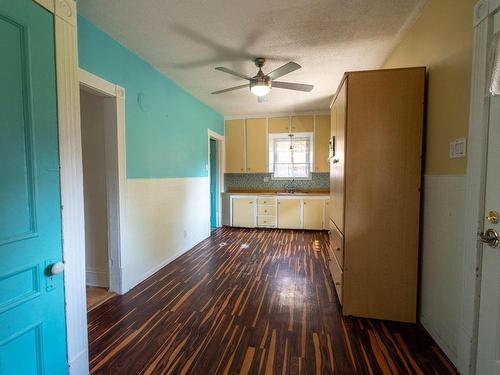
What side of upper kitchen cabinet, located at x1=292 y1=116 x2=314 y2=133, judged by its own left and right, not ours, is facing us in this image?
front

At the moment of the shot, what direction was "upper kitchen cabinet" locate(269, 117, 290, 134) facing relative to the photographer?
facing the viewer

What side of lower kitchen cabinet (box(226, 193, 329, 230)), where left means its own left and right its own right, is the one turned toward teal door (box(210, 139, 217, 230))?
right

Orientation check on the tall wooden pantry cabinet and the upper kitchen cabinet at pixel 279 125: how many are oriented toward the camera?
1

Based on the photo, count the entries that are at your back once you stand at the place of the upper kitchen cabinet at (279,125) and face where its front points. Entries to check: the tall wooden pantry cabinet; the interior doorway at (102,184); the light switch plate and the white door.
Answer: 0

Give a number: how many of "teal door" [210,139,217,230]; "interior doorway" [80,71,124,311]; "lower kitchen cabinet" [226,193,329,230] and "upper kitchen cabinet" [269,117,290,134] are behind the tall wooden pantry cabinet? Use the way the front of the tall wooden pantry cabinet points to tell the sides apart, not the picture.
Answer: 0

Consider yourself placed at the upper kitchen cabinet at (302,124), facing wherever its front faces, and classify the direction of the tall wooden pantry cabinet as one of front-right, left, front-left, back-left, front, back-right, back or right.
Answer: front

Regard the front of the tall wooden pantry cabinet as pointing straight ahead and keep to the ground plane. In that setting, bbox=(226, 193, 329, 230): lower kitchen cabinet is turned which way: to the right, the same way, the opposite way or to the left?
to the left

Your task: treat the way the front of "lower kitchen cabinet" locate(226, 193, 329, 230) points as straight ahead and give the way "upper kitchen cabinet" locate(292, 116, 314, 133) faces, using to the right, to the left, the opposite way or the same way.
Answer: the same way

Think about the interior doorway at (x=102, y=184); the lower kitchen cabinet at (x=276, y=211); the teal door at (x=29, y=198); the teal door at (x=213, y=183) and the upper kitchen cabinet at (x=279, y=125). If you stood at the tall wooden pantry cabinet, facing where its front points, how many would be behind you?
0

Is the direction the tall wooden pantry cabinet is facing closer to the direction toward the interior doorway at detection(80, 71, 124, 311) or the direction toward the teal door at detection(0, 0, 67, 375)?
the interior doorway

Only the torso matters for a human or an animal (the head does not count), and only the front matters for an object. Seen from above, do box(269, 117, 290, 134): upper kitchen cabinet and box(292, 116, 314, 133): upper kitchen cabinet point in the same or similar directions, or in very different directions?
same or similar directions

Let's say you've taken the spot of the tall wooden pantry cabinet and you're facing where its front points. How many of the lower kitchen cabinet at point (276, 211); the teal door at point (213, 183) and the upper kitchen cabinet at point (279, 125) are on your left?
0

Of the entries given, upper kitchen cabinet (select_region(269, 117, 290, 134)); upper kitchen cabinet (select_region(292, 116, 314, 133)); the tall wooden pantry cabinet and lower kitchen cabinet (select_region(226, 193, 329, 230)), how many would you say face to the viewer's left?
1

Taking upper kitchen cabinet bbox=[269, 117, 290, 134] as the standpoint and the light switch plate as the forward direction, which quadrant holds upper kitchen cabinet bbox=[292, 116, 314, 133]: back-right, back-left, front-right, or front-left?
front-left

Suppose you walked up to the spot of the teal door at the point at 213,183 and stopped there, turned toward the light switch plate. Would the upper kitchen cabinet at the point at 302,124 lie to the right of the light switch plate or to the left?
left

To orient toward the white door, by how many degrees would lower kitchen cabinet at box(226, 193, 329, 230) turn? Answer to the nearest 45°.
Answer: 0° — it already faces it

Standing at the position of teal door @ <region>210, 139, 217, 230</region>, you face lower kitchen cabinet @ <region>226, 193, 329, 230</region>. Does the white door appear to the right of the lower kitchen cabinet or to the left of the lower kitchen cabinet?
right

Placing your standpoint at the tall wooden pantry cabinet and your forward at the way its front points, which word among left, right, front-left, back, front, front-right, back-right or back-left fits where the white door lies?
back-left

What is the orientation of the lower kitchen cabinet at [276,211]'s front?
toward the camera

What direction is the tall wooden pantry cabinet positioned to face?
to the viewer's left
